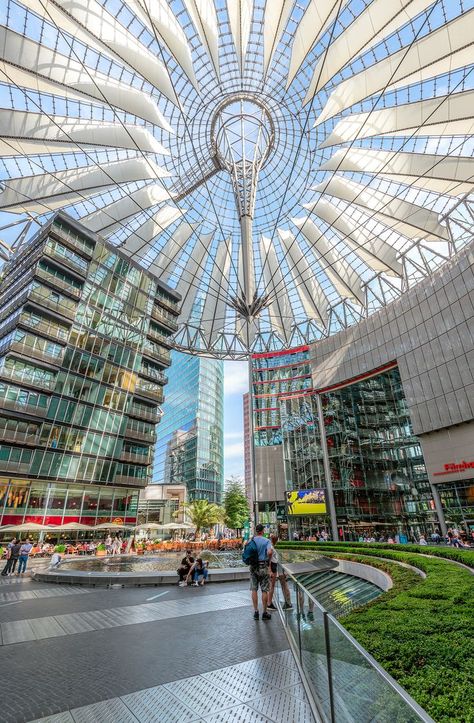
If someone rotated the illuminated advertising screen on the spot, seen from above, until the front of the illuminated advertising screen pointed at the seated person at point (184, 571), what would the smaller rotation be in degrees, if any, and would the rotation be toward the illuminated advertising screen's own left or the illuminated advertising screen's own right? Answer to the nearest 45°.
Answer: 0° — it already faces them

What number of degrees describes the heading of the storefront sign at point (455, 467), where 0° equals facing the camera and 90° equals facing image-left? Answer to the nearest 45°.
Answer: approximately 45°

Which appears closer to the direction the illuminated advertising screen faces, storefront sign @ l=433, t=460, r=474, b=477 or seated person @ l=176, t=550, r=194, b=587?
the seated person

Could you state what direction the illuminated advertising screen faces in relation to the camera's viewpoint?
facing the viewer

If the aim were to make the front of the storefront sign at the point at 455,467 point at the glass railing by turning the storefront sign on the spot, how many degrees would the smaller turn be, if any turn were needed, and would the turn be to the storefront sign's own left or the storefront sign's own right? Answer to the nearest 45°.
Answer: approximately 45° to the storefront sign's own left

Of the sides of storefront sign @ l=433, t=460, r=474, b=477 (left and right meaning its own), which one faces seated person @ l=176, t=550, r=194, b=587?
front

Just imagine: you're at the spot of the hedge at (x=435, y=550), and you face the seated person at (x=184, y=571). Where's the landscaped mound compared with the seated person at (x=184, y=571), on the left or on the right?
left

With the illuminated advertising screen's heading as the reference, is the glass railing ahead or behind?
ahead

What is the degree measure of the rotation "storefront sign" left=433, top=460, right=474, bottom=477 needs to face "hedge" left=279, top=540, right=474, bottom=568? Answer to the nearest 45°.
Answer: approximately 45° to its left

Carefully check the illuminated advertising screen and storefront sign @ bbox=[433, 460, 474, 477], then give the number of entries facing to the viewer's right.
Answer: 0
